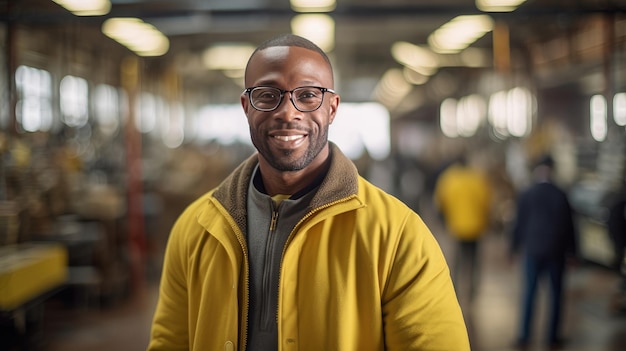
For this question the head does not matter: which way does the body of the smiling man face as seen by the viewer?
toward the camera

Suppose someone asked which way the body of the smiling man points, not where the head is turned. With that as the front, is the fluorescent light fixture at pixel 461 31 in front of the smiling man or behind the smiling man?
behind

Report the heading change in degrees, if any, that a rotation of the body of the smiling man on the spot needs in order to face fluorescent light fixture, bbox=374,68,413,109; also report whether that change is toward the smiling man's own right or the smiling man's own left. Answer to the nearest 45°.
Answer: approximately 180°

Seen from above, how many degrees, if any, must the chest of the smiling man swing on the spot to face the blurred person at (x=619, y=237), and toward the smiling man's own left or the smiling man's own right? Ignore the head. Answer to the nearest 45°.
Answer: approximately 135° to the smiling man's own left

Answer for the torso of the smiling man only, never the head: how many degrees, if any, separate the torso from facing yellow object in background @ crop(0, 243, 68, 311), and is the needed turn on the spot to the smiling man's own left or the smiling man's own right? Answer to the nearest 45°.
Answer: approximately 135° to the smiling man's own right

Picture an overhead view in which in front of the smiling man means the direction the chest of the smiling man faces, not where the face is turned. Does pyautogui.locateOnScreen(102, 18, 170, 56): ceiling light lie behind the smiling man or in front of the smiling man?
behind

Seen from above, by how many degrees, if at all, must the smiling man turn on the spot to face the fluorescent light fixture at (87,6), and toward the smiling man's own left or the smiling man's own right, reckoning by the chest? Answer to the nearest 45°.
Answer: approximately 135° to the smiling man's own right

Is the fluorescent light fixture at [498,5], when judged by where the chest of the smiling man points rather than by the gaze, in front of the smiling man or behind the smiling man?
behind

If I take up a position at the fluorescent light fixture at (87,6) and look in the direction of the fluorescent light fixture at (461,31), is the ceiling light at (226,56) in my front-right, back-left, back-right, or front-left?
front-left

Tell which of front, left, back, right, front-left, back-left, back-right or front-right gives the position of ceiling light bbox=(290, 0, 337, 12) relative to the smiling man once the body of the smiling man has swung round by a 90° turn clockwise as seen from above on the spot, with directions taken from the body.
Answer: right

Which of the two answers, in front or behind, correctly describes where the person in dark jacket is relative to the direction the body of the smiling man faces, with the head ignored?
behind
